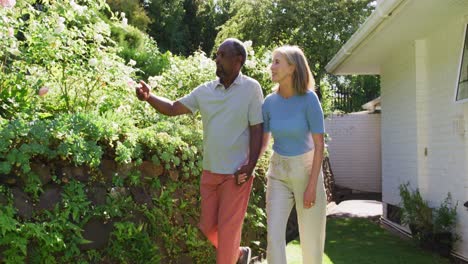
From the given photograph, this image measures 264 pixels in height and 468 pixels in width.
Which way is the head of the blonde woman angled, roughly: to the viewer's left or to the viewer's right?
to the viewer's left

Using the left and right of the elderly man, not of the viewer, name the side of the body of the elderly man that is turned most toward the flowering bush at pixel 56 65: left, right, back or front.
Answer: right

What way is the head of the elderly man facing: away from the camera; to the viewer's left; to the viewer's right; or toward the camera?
to the viewer's left

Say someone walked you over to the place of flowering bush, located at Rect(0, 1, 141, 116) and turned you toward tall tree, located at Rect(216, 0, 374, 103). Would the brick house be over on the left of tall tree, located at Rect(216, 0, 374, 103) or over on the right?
right

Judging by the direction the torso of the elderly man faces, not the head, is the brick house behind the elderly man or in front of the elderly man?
behind

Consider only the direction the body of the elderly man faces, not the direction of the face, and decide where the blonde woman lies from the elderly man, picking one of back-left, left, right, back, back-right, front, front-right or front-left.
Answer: back-left
